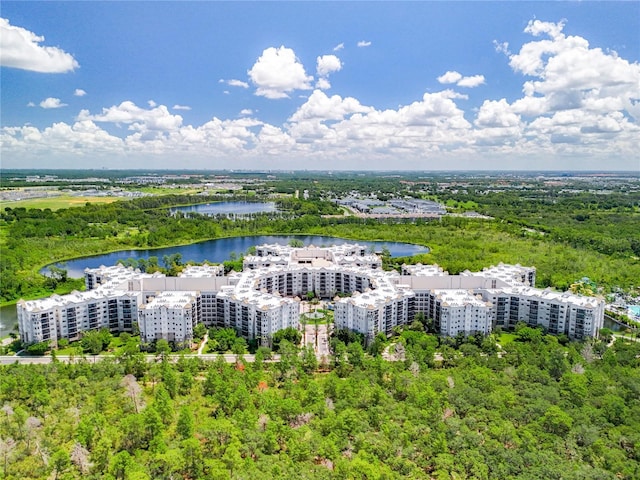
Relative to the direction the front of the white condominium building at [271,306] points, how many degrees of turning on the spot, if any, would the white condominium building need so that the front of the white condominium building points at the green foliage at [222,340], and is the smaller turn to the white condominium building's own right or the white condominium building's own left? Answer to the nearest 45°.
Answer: approximately 45° to the white condominium building's own right

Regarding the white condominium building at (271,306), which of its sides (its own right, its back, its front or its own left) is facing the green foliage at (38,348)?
right

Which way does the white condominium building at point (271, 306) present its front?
toward the camera

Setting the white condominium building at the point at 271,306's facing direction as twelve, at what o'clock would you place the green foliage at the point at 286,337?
The green foliage is roughly at 11 o'clock from the white condominium building.

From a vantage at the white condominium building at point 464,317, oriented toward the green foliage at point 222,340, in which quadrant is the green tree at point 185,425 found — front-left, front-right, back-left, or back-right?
front-left

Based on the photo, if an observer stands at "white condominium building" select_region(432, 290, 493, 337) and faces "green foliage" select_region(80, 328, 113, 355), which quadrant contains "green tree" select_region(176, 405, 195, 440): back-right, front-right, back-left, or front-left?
front-left

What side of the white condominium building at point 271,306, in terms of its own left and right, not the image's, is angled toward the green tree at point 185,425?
front
